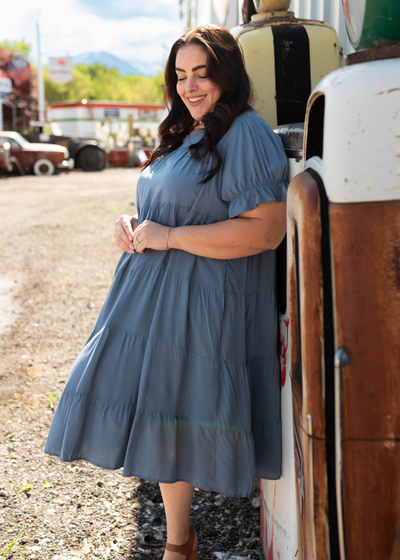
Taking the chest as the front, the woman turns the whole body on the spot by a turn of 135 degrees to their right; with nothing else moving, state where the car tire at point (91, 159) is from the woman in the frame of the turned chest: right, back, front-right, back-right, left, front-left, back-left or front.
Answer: front

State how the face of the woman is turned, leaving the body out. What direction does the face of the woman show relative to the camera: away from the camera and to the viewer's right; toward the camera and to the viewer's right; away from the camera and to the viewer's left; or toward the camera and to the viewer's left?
toward the camera and to the viewer's left

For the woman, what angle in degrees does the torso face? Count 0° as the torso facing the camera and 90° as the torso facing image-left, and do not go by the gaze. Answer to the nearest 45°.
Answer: approximately 45°

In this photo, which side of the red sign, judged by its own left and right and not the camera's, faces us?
front

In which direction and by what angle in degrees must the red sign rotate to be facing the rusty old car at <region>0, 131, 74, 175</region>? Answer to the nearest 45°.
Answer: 0° — it already faces it
